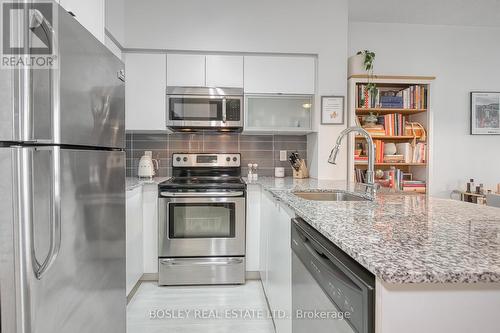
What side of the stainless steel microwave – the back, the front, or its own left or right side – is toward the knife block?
left

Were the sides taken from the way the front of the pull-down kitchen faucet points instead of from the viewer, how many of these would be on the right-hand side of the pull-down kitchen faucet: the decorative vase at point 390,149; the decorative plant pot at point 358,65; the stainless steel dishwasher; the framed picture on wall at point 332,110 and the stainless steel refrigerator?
3

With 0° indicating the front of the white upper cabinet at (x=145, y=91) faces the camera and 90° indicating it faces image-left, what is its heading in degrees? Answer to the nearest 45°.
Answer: approximately 0°

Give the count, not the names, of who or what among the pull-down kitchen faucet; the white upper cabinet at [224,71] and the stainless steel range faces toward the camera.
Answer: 2

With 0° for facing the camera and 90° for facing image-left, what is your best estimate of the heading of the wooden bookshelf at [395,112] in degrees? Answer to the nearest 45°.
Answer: approximately 0°

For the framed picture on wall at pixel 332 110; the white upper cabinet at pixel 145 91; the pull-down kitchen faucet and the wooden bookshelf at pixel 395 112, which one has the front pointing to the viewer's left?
the pull-down kitchen faucet

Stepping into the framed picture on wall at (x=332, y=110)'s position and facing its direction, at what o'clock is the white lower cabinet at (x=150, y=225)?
The white lower cabinet is roughly at 2 o'clock from the framed picture on wall.

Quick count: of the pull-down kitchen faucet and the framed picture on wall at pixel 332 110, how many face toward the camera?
1

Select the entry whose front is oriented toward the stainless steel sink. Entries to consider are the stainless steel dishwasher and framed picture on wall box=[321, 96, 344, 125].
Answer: the framed picture on wall

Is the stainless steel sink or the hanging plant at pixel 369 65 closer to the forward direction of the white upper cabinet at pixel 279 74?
the stainless steel sink

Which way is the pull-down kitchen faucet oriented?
to the viewer's left

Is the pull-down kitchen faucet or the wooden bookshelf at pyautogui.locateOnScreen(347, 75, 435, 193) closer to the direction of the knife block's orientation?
the pull-down kitchen faucet
